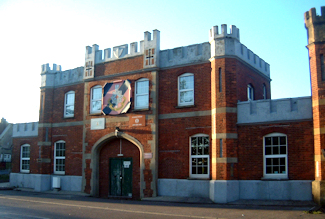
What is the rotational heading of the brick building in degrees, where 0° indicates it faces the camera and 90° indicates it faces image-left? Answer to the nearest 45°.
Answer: approximately 45°
